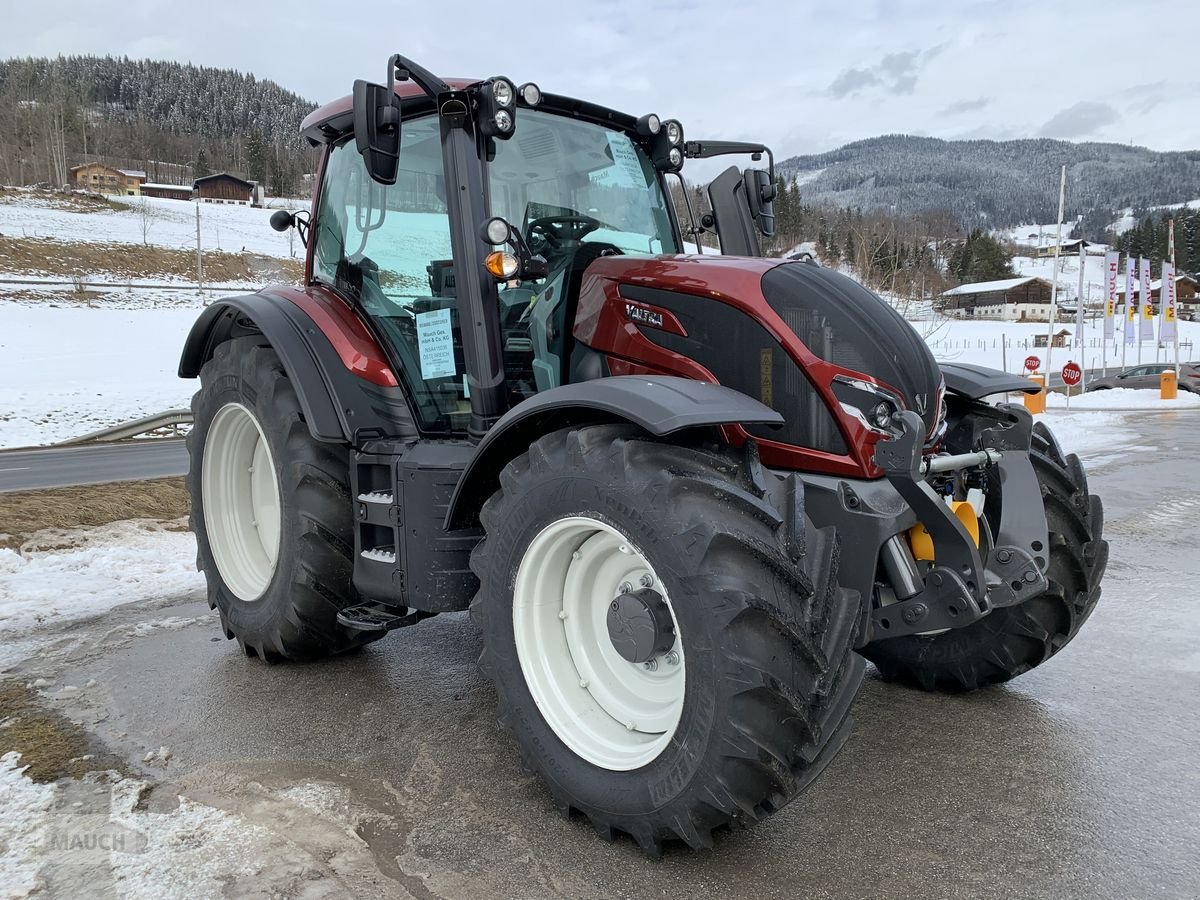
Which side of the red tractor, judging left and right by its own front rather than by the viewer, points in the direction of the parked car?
left

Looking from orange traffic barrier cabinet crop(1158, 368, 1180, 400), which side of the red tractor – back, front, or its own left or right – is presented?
left

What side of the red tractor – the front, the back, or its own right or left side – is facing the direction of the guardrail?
back

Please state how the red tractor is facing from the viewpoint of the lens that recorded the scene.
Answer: facing the viewer and to the right of the viewer
